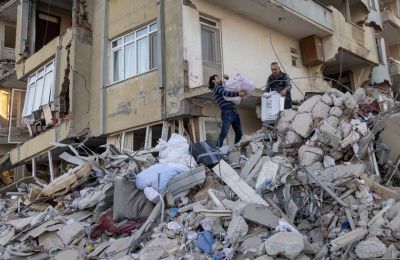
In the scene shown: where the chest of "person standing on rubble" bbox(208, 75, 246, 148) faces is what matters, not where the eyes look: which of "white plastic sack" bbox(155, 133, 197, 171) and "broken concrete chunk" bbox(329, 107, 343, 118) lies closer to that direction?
the broken concrete chunk

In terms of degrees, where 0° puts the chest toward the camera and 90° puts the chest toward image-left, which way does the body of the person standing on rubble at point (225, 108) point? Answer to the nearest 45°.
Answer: approximately 270°

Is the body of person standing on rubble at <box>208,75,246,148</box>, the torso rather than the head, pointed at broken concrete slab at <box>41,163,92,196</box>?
no

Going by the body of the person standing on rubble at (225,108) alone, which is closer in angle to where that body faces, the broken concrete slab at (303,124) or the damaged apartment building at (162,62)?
the broken concrete slab

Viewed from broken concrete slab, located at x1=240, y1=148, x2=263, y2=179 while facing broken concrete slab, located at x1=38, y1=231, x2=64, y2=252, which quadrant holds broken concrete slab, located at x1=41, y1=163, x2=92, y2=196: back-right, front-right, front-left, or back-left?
front-right

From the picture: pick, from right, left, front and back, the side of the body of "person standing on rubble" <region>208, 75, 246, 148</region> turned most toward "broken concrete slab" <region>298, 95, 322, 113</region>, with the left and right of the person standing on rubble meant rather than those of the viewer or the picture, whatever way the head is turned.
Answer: front

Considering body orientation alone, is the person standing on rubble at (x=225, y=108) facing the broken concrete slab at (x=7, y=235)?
no

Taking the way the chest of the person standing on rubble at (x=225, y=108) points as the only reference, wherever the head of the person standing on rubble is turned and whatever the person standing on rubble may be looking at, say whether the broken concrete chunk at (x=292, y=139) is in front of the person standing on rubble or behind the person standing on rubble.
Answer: in front

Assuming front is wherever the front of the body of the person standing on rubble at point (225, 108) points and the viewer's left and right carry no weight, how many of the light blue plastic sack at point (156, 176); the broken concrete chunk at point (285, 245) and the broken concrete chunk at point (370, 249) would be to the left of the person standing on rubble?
0

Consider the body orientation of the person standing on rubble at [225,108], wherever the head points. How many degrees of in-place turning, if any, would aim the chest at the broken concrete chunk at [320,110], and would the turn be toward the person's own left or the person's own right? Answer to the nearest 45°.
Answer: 0° — they already face it

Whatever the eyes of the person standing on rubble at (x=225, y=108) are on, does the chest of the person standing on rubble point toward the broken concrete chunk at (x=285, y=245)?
no
